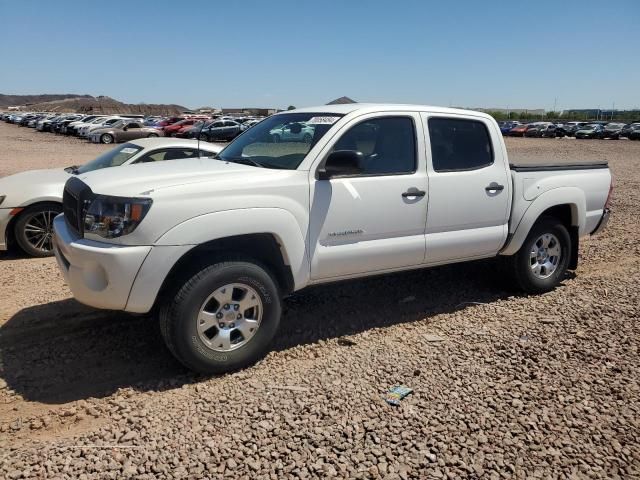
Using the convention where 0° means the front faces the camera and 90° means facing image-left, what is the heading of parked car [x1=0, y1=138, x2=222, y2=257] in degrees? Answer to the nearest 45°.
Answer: approximately 45°

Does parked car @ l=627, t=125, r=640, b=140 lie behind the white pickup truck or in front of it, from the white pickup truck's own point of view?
behind

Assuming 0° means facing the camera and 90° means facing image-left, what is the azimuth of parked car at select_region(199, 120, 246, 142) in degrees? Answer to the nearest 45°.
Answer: approximately 45°

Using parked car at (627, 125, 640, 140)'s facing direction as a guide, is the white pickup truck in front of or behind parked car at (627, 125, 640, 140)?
in front

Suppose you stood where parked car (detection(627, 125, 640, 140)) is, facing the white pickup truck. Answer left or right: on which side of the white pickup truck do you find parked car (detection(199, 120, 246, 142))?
right

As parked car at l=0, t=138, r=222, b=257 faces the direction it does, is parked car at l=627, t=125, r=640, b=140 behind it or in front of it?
behind
